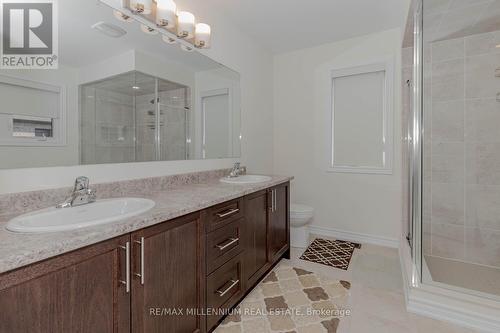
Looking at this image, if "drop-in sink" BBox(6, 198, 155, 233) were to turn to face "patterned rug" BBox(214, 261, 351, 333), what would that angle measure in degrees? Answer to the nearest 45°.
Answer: approximately 45° to its left

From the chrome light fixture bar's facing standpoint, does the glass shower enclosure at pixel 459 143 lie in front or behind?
in front

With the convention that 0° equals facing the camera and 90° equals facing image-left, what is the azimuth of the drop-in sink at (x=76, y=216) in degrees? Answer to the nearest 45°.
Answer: approximately 315°

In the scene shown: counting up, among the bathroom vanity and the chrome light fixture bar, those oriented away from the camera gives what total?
0

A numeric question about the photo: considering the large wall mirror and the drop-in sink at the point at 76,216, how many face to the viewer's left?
0

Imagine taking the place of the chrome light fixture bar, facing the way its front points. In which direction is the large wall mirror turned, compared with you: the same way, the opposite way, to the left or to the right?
the same way

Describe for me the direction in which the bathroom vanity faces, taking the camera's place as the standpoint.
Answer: facing the viewer and to the right of the viewer

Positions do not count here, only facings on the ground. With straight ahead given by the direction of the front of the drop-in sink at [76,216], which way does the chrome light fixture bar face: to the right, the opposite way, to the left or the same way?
the same way

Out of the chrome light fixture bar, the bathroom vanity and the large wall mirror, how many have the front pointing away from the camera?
0
